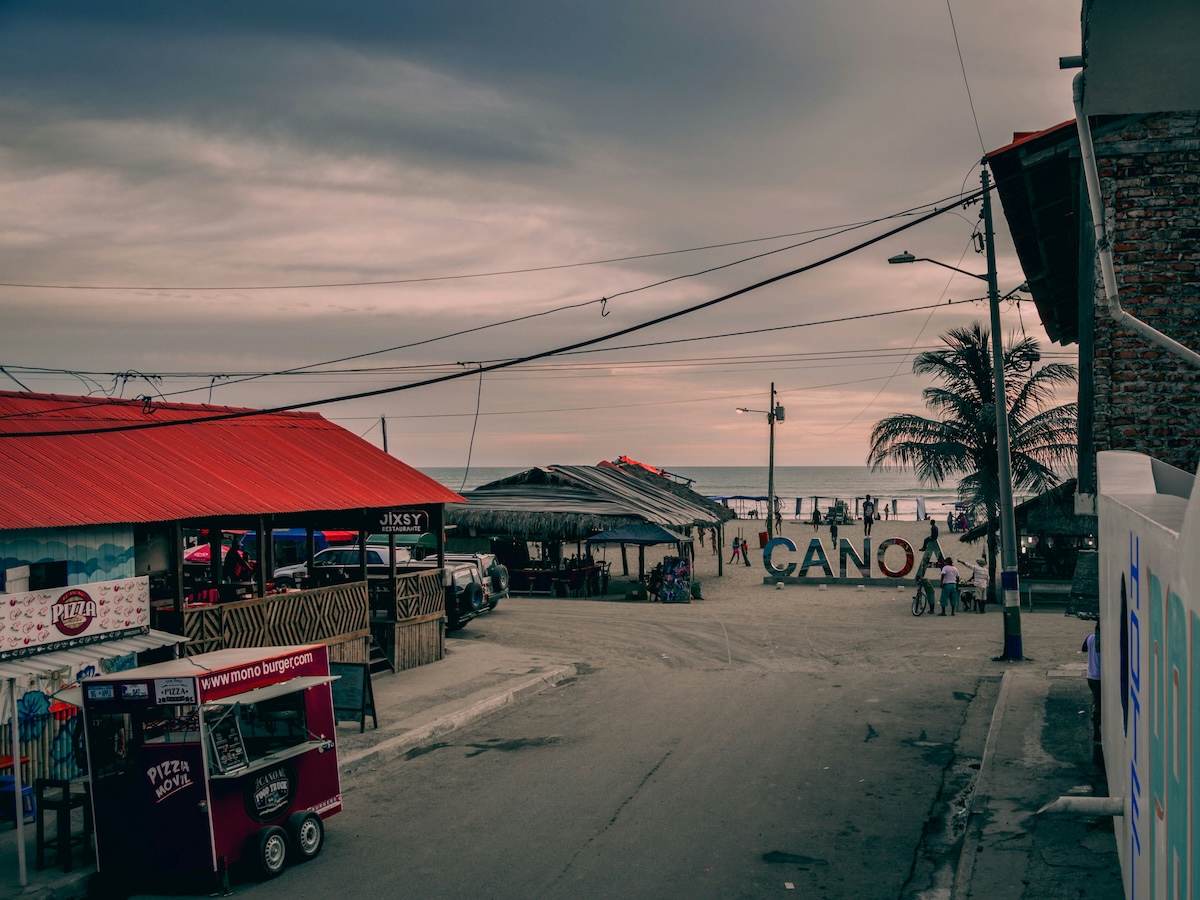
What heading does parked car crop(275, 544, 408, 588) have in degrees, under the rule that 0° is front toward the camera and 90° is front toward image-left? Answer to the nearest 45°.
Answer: approximately 90°

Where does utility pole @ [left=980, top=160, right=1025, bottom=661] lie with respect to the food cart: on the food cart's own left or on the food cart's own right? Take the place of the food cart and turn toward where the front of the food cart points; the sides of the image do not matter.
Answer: on the food cart's own left

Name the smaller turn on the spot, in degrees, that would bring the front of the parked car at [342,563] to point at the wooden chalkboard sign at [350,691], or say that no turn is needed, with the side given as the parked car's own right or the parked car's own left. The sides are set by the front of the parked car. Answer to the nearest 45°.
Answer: approximately 90° to the parked car's own left

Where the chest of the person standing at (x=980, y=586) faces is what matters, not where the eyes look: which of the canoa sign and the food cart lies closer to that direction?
the canoa sign

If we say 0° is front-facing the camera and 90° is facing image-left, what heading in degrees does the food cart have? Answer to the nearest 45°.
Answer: approximately 315°

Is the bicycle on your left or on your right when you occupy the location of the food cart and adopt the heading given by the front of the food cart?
on your left

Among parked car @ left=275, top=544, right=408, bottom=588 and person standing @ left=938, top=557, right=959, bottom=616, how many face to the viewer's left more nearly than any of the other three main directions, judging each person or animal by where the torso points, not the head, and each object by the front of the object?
1
